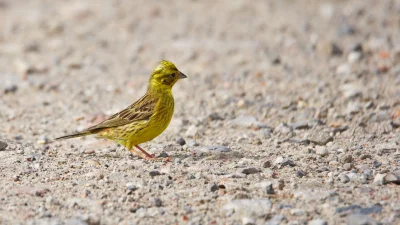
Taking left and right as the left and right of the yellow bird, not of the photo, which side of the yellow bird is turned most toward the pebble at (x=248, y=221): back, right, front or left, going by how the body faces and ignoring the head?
right

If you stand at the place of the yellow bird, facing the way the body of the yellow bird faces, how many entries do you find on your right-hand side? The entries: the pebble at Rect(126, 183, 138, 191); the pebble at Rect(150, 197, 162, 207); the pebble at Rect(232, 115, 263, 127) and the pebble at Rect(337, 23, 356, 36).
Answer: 2

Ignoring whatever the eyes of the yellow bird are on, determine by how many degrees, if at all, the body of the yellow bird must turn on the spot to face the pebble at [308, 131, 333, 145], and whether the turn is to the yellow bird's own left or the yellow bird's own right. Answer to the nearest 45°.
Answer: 0° — it already faces it

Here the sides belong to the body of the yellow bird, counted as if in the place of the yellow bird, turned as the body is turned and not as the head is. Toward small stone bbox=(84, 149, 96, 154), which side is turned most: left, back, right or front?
back

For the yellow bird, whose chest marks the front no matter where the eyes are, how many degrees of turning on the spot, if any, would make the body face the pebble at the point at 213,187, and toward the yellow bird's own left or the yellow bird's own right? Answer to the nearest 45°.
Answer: approximately 90° to the yellow bird's own right

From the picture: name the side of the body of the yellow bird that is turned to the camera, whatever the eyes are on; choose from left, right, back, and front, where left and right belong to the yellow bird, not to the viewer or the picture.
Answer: right

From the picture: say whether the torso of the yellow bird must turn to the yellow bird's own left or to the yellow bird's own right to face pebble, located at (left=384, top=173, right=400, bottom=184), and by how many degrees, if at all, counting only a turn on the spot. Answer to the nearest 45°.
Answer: approximately 45° to the yellow bird's own right

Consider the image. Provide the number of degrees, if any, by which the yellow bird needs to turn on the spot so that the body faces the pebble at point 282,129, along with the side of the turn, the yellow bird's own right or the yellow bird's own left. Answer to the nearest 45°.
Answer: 0° — it already faces it

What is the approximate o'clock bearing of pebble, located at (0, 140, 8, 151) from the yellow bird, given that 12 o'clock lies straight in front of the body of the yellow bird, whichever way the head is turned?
The pebble is roughly at 6 o'clock from the yellow bird.

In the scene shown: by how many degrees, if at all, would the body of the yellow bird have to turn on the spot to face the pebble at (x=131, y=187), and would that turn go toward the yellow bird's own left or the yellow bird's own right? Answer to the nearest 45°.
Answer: approximately 90° to the yellow bird's own right

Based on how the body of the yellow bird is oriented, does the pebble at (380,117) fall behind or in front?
in front
